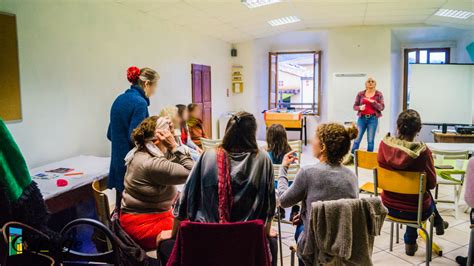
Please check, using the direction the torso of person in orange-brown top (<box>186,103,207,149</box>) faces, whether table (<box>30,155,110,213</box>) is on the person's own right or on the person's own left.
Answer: on the person's own right

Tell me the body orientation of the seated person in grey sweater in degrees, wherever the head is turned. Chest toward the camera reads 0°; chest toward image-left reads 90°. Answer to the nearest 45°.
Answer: approximately 135°

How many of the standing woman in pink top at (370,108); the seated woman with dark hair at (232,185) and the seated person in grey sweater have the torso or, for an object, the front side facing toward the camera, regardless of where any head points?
1

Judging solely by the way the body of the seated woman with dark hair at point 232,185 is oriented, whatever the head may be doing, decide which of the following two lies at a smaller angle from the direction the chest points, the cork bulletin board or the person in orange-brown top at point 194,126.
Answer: the person in orange-brown top

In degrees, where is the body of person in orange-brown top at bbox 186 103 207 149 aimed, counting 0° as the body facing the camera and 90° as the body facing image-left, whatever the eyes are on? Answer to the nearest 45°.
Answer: approximately 315°

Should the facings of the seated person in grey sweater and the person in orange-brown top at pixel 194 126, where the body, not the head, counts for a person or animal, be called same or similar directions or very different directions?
very different directions

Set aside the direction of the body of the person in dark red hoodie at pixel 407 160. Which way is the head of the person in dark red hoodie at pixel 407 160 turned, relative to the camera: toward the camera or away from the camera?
away from the camera

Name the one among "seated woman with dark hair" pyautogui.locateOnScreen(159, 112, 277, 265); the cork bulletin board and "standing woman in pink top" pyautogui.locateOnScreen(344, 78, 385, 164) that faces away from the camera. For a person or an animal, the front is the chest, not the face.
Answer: the seated woman with dark hair

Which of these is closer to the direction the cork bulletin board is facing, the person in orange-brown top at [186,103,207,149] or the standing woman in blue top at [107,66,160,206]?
the standing woman in blue top

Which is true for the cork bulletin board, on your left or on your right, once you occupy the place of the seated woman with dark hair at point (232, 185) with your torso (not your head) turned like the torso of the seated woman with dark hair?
on your left

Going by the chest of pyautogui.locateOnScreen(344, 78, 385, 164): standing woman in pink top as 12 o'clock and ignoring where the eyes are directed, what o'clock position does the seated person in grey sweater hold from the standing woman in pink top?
The seated person in grey sweater is roughly at 12 o'clock from the standing woman in pink top.

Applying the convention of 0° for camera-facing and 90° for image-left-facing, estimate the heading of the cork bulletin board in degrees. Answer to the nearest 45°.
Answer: approximately 315°

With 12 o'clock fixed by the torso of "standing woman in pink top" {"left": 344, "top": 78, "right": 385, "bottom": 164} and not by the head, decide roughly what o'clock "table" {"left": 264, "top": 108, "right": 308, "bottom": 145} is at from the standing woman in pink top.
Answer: The table is roughly at 4 o'clock from the standing woman in pink top.

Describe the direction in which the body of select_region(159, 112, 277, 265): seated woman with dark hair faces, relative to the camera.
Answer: away from the camera

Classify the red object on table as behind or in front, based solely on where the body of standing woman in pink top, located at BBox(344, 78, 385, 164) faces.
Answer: in front
